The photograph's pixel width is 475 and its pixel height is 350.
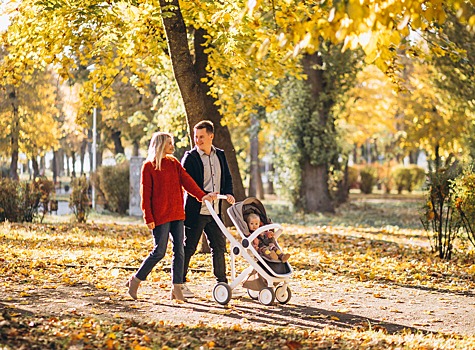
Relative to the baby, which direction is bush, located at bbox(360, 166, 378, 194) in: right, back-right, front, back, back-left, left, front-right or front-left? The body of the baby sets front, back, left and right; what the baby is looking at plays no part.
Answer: back-left

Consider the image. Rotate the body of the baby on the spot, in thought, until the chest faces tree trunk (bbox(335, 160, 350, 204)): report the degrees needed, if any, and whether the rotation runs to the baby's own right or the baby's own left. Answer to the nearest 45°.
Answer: approximately 135° to the baby's own left

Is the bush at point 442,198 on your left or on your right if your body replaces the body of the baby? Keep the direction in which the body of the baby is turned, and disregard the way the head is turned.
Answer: on your left

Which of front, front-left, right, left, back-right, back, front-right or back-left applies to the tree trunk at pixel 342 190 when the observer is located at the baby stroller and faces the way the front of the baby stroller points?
back-left

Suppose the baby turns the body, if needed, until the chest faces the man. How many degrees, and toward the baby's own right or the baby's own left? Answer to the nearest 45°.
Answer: approximately 180°

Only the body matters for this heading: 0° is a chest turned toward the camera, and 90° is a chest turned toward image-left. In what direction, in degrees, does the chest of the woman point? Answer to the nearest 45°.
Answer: approximately 315°

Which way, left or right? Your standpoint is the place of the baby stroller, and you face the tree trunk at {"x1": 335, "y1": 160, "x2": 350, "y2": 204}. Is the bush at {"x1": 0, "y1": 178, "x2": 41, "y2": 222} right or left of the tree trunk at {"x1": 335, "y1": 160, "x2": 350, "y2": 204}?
left

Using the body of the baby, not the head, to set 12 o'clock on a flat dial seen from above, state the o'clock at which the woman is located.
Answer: The woman is roughly at 4 o'clock from the baby.

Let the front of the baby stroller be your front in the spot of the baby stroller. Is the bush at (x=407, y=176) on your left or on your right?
on your left

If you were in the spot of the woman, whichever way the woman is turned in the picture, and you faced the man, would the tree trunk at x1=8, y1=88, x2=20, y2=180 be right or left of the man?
left

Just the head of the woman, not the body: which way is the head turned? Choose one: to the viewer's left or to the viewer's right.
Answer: to the viewer's right
